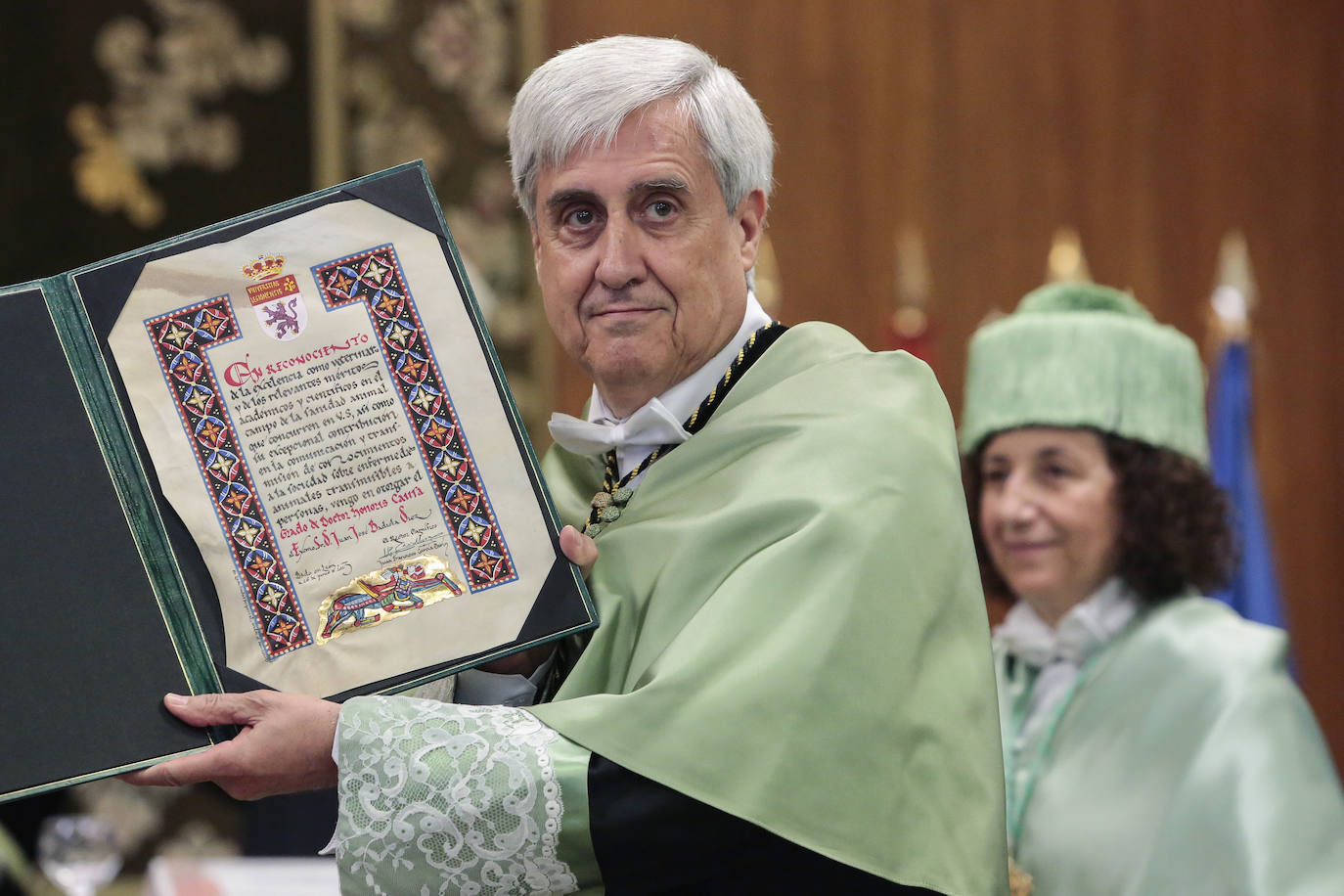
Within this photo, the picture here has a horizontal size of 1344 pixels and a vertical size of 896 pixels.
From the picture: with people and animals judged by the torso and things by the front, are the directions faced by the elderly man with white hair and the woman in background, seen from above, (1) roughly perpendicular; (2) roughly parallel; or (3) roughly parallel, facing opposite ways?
roughly parallel

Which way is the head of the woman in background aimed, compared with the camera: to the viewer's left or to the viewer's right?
to the viewer's left

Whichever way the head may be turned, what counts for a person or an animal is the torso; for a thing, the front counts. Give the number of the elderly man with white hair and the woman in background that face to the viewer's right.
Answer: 0

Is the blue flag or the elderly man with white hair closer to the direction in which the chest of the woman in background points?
the elderly man with white hair

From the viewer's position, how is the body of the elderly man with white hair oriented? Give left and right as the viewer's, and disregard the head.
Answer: facing the viewer and to the left of the viewer

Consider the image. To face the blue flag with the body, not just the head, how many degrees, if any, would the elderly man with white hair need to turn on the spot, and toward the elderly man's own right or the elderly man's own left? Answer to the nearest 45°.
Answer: approximately 180°
